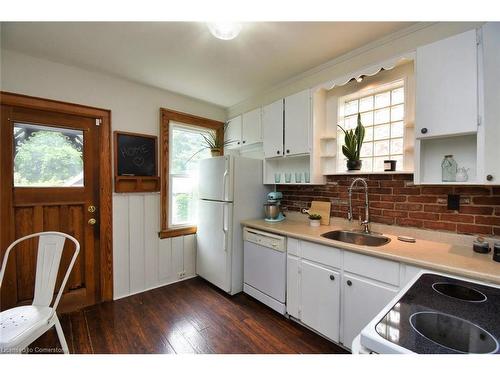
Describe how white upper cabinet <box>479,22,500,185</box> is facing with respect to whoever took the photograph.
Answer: facing the viewer

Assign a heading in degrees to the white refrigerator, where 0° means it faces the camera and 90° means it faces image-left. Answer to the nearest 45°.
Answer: approximately 45°

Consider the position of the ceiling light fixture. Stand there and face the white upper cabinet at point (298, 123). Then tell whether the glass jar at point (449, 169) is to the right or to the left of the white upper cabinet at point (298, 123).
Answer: right

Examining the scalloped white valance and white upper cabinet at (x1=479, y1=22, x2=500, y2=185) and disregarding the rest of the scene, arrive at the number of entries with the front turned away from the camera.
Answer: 0

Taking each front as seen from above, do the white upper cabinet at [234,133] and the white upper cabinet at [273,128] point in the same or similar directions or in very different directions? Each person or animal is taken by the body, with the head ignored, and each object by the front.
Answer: same or similar directions

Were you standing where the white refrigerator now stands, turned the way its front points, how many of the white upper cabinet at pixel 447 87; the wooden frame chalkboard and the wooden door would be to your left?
1

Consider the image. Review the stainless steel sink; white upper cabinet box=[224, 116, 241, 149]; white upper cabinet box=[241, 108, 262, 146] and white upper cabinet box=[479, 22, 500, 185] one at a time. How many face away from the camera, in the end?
0

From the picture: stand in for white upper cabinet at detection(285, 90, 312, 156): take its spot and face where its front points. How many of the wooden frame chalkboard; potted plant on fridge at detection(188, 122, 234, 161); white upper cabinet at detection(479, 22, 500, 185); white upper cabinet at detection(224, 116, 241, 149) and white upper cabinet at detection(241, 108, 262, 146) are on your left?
1

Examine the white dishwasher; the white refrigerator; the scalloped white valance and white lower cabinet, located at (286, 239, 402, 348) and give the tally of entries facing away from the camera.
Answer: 0

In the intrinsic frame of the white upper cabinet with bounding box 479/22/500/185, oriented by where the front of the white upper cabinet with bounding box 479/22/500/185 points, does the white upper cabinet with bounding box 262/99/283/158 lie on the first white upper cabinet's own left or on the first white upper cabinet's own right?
on the first white upper cabinet's own right

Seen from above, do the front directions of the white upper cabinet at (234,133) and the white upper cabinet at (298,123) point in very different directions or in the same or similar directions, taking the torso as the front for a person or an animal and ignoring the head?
same or similar directions

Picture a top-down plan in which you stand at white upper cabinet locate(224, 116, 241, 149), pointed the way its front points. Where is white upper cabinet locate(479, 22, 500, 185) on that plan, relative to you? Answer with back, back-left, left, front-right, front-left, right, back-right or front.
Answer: left

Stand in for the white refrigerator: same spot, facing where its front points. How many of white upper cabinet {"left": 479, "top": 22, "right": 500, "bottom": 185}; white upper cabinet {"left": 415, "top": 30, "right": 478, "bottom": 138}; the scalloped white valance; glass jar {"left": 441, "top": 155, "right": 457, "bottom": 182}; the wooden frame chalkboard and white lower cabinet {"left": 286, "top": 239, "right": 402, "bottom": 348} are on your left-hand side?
5
